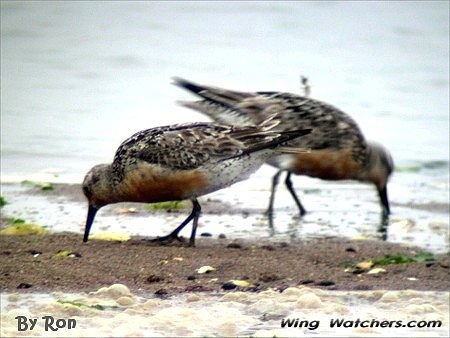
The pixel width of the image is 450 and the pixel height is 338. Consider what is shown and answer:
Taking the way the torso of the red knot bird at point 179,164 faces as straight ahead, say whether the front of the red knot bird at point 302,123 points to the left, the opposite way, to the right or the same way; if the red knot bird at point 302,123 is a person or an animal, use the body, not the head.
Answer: the opposite way

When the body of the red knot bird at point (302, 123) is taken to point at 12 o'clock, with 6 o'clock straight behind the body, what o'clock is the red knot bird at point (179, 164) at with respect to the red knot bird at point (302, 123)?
the red knot bird at point (179, 164) is roughly at 4 o'clock from the red knot bird at point (302, 123).

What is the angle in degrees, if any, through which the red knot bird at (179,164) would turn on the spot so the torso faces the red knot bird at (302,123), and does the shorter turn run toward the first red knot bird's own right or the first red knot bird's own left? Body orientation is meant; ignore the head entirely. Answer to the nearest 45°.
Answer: approximately 135° to the first red knot bird's own right

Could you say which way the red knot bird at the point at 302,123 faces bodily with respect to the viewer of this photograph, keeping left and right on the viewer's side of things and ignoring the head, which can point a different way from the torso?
facing to the right of the viewer

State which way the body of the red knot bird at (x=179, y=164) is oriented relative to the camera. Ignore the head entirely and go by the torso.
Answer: to the viewer's left

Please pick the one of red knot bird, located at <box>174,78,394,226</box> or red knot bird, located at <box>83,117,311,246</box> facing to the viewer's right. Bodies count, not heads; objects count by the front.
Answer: red knot bird, located at <box>174,78,394,226</box>

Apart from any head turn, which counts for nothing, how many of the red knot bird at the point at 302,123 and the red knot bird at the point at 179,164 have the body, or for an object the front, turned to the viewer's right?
1
